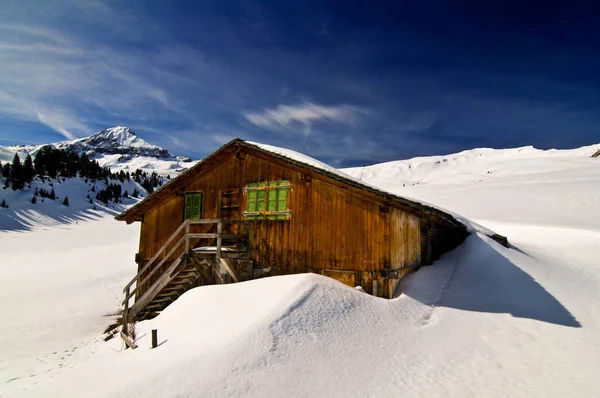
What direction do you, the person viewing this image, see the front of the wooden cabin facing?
facing the viewer
